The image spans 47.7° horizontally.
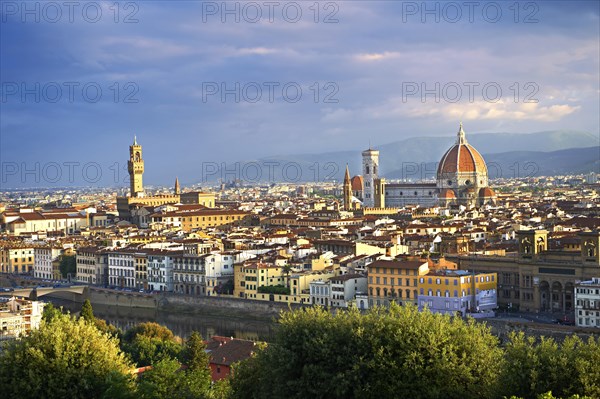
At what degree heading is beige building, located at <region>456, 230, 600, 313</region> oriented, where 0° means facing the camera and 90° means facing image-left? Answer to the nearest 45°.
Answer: approximately 45°

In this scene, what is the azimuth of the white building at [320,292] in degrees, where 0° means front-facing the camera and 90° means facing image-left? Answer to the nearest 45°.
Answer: approximately 0°

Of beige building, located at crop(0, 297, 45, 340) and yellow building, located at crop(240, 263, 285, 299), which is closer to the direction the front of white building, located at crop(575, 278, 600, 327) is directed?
the beige building

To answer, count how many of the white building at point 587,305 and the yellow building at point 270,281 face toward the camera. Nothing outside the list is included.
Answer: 2

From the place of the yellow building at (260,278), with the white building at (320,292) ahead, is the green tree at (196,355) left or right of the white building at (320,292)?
right

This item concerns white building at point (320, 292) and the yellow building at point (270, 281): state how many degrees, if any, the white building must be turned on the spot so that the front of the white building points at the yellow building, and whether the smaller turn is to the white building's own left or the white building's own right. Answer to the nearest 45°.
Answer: approximately 135° to the white building's own right
